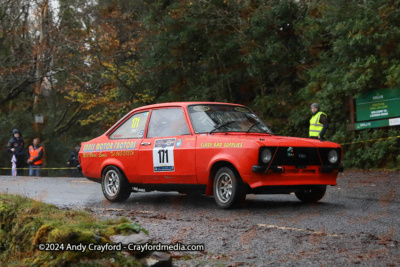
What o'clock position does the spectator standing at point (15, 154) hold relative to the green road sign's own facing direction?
The spectator standing is roughly at 3 o'clock from the green road sign.

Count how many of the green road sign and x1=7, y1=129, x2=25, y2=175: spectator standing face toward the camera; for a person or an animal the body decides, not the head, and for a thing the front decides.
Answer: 2

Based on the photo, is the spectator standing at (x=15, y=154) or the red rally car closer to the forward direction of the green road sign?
the red rally car

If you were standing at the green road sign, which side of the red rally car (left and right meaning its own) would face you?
left

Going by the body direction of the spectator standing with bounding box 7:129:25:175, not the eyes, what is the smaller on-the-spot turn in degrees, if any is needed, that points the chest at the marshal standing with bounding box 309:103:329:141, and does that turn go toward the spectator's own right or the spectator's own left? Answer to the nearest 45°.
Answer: approximately 45° to the spectator's own left

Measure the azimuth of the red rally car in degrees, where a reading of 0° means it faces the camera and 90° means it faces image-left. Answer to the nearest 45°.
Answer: approximately 315°

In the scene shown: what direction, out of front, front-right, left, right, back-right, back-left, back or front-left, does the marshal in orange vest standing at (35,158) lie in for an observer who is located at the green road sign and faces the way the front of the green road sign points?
right

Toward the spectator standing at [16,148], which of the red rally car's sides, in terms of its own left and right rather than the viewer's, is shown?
back

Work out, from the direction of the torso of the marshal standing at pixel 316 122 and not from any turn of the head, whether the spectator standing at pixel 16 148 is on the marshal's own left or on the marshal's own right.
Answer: on the marshal's own right

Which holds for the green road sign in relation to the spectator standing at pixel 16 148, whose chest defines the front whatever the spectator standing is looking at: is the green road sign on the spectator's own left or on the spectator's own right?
on the spectator's own left
